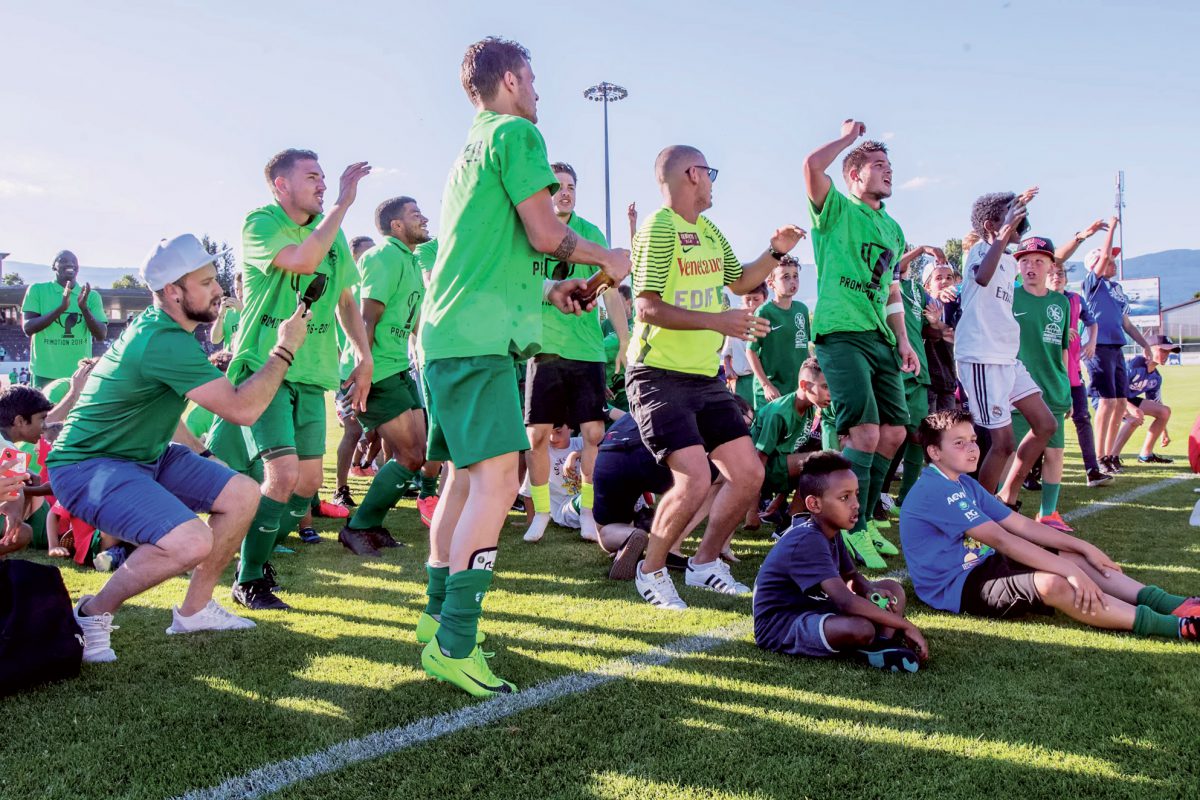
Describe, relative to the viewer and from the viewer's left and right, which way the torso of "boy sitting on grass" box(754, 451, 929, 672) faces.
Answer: facing to the right of the viewer

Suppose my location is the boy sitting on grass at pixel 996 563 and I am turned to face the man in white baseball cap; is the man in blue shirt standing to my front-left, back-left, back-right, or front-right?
back-right

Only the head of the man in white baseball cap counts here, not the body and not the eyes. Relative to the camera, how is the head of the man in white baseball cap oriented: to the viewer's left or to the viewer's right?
to the viewer's right

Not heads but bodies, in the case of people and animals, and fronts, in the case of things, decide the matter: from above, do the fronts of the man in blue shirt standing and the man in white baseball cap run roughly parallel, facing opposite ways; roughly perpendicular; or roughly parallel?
roughly perpendicular

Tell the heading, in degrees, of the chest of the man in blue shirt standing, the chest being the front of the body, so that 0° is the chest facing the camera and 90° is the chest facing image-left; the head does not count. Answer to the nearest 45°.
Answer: approximately 315°

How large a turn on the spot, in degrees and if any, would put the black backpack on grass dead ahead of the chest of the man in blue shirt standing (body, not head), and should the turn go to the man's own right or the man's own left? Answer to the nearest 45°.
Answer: approximately 45° to the man's own right

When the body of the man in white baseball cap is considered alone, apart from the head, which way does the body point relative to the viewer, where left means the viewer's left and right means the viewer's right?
facing to the right of the viewer

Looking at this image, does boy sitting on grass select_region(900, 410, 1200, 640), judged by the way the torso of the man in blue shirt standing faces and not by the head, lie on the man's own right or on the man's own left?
on the man's own right

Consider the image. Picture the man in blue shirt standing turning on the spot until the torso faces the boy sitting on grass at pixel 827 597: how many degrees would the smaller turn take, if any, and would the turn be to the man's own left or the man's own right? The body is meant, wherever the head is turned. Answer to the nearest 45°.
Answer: approximately 45° to the man's own right

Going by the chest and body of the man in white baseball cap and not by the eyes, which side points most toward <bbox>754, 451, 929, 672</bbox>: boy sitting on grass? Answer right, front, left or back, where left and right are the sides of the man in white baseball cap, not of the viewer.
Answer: front

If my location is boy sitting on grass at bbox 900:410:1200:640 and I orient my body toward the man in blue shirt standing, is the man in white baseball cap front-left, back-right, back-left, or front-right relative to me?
back-left

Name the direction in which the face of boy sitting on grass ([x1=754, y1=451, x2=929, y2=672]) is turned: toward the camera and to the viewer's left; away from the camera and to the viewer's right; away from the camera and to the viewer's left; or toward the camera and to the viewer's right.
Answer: toward the camera and to the viewer's right
